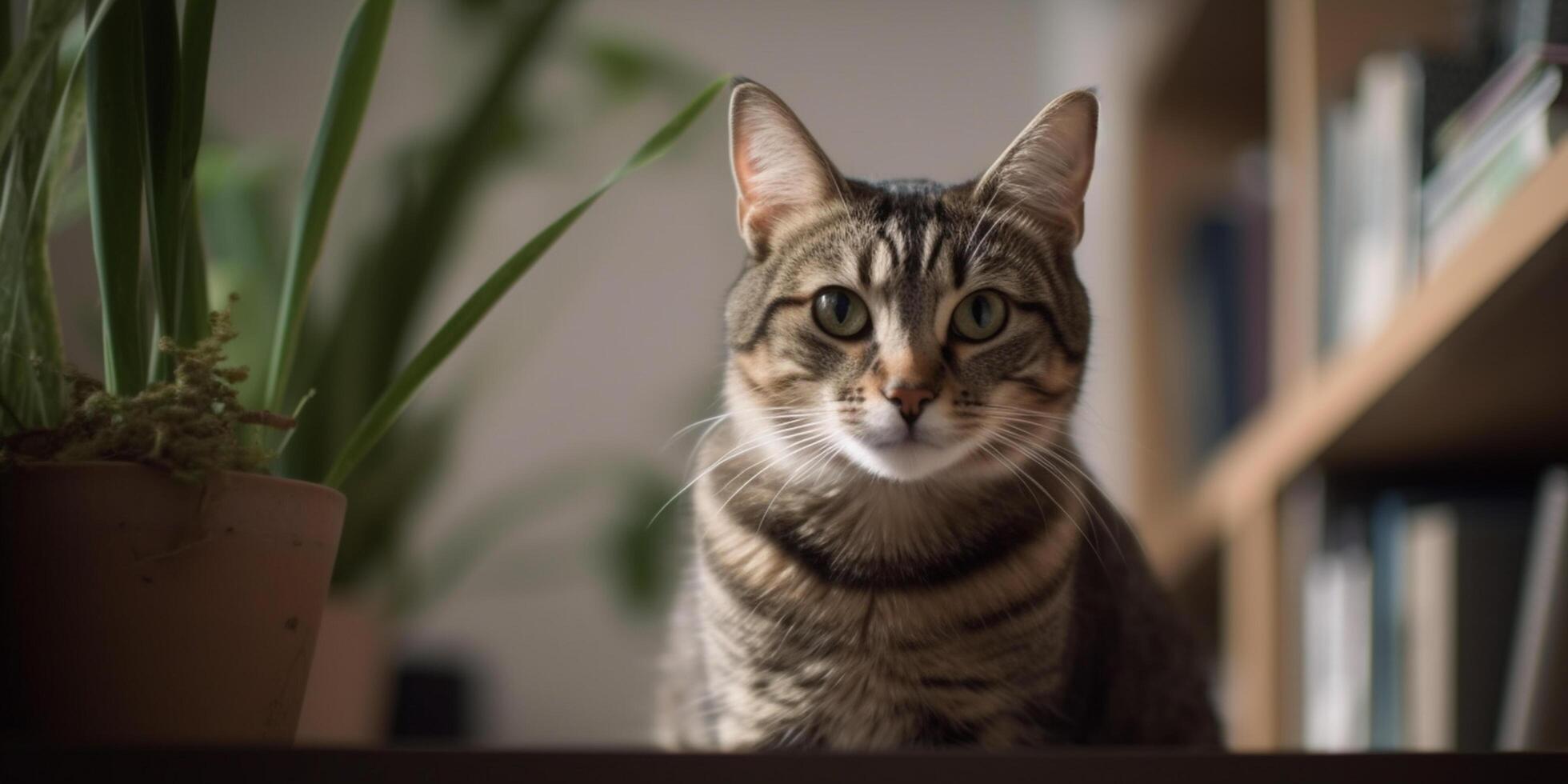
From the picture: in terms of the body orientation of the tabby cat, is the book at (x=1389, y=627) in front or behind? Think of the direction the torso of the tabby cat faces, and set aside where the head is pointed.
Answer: behind

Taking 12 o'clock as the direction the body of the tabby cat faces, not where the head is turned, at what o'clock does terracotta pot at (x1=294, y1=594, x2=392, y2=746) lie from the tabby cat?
The terracotta pot is roughly at 4 o'clock from the tabby cat.

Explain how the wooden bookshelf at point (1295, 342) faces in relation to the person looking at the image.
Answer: facing the viewer and to the left of the viewer

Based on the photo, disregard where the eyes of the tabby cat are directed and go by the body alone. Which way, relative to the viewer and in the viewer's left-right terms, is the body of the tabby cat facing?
facing the viewer

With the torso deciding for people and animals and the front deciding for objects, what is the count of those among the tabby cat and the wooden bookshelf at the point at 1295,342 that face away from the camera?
0

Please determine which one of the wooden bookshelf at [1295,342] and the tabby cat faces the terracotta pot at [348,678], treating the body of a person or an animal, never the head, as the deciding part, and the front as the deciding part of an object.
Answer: the wooden bookshelf

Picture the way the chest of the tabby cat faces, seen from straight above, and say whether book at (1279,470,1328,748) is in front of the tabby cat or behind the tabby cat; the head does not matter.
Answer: behind

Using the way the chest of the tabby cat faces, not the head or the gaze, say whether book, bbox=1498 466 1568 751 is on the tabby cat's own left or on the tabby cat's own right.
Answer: on the tabby cat's own left

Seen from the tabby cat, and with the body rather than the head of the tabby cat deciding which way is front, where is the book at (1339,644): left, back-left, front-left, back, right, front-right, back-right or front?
back-left

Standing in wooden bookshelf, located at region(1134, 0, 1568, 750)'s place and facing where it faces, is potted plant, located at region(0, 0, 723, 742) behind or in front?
in front

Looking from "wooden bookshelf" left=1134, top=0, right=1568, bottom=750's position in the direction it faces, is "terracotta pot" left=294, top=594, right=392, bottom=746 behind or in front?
in front
